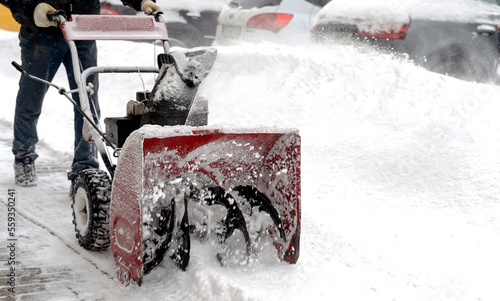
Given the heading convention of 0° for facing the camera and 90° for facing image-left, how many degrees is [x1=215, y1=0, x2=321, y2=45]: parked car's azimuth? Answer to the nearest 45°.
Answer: approximately 225°

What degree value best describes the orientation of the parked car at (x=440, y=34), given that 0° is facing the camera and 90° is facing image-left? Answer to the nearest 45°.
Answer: approximately 225°

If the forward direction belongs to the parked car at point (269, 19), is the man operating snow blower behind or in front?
behind

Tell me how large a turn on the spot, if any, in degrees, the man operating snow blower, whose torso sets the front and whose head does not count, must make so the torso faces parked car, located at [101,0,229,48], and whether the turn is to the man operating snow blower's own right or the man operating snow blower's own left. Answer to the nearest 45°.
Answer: approximately 135° to the man operating snow blower's own left

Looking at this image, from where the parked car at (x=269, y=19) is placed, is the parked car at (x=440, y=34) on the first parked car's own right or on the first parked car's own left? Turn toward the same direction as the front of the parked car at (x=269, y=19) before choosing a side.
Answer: on the first parked car's own right

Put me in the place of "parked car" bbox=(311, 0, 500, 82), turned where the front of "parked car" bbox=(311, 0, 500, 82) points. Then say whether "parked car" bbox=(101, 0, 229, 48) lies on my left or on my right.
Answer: on my left

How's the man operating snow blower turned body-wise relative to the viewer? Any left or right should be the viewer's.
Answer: facing the viewer and to the right of the viewer

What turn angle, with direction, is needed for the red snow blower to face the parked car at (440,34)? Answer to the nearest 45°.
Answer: approximately 90° to its left

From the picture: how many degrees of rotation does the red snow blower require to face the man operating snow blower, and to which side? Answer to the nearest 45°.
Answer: approximately 180°

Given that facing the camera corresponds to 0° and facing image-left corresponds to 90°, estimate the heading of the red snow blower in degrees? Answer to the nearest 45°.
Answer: approximately 315°

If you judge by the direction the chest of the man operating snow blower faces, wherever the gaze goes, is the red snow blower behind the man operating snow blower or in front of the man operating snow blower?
in front

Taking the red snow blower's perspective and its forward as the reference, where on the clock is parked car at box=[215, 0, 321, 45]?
The parked car is roughly at 8 o'clock from the red snow blower.
